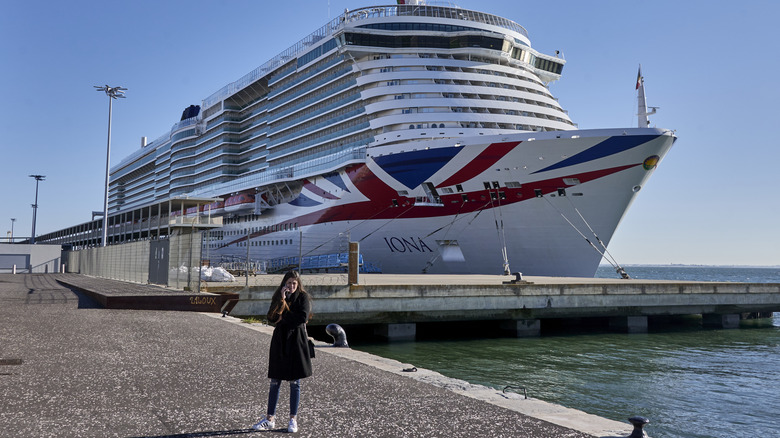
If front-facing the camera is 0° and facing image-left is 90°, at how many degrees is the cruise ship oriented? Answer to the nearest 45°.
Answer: approximately 315°

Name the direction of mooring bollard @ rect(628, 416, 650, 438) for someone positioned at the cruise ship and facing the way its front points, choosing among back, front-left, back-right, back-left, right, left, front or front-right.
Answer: front-right
